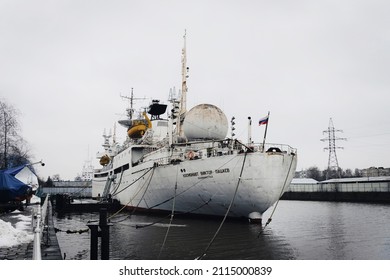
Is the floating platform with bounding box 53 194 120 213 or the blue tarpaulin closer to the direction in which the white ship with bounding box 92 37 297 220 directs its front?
the floating platform

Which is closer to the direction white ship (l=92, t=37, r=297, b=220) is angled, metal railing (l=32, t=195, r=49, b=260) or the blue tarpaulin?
the blue tarpaulin

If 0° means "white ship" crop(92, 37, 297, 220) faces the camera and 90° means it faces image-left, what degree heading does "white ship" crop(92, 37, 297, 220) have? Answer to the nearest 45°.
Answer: approximately 135°

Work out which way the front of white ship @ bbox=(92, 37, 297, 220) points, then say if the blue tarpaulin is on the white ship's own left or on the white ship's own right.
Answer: on the white ship's own left

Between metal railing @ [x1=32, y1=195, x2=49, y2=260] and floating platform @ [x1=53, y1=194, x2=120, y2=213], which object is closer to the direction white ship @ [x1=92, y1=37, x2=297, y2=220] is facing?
the floating platform

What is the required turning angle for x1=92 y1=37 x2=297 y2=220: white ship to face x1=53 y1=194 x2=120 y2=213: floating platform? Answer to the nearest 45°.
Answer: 0° — it already faces it
